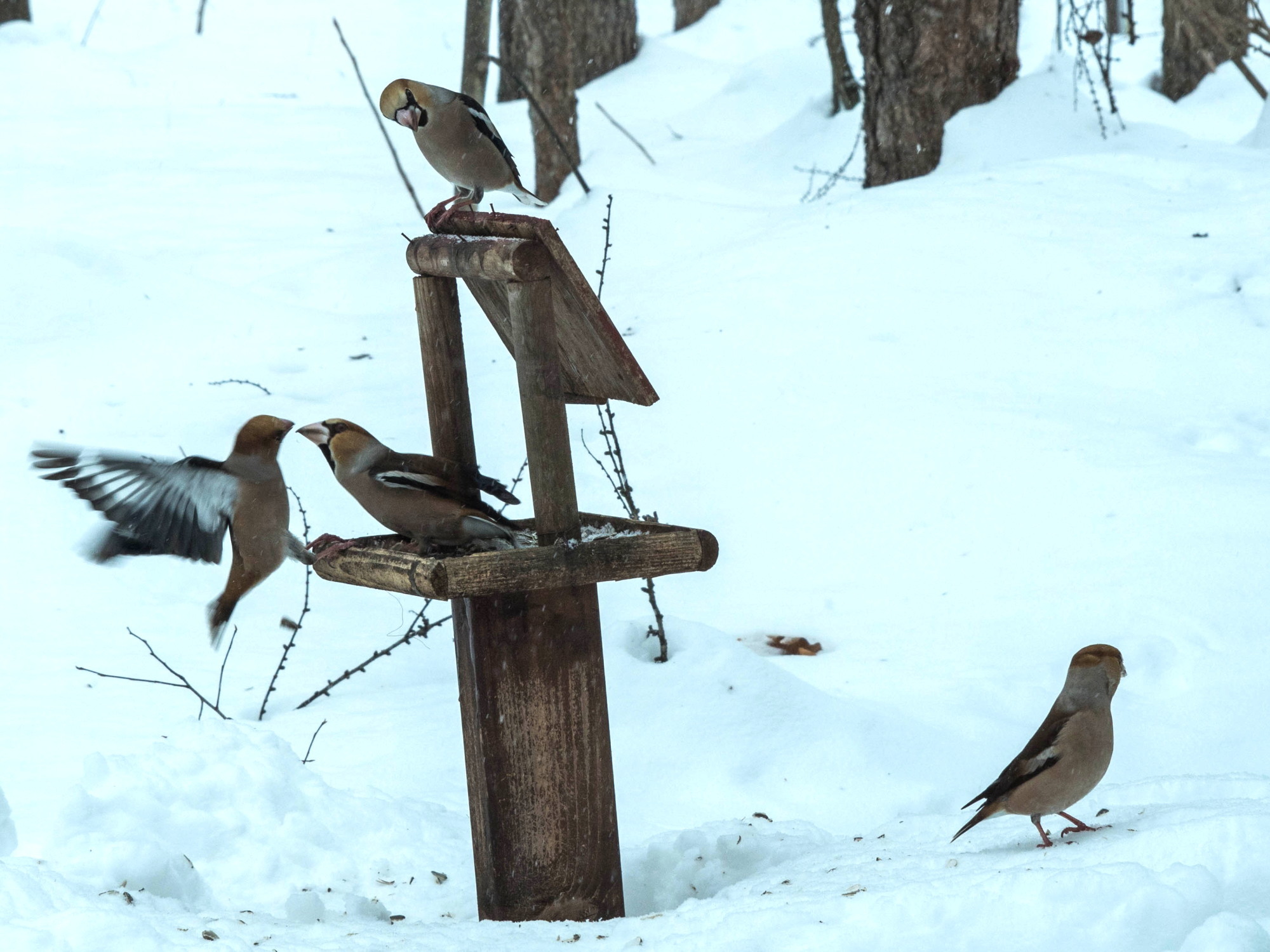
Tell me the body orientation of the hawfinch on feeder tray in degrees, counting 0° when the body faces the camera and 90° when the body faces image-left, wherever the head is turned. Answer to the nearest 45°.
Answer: approximately 90°

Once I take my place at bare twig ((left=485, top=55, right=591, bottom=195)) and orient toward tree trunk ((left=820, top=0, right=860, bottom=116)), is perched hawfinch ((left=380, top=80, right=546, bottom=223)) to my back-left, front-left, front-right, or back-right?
back-right

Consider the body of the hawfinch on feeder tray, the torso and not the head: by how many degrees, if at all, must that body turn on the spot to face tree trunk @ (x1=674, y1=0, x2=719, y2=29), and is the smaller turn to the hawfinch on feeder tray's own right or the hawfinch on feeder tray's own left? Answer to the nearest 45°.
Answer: approximately 90° to the hawfinch on feeder tray's own right

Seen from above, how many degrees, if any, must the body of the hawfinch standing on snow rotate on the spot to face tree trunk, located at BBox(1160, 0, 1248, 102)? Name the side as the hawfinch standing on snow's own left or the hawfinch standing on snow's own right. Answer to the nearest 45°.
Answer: approximately 90° to the hawfinch standing on snow's own left

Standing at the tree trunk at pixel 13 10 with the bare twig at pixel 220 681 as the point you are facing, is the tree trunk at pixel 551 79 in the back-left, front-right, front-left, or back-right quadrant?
front-left

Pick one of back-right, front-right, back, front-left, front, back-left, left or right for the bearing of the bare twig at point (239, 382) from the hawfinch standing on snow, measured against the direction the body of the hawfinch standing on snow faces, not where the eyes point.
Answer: back-left

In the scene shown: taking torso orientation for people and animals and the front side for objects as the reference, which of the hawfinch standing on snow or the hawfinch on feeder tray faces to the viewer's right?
the hawfinch standing on snow

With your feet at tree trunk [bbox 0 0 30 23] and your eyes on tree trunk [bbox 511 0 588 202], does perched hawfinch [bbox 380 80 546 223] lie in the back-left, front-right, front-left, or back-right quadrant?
front-right

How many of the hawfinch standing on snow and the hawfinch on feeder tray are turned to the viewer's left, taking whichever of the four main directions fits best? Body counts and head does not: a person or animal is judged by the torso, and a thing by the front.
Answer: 1

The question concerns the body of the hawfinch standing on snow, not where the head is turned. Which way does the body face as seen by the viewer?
to the viewer's right
